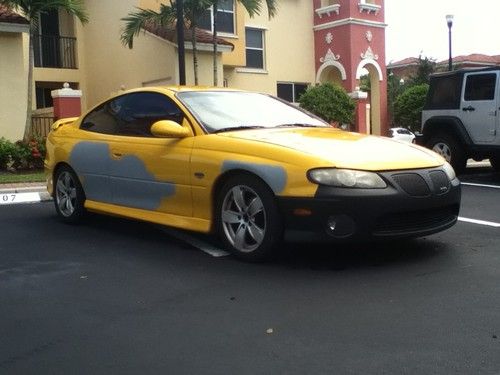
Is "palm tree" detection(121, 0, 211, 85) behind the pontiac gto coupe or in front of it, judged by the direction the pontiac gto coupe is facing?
behind

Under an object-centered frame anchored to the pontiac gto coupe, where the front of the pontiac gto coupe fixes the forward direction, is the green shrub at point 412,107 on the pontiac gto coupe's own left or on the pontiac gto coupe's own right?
on the pontiac gto coupe's own left

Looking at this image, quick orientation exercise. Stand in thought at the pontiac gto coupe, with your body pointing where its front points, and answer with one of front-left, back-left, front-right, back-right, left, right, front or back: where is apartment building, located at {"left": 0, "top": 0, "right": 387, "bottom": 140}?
back-left

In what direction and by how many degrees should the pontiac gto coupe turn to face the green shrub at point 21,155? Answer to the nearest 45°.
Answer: approximately 180°

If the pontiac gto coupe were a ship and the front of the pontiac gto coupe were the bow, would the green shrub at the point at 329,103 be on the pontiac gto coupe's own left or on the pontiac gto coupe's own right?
on the pontiac gto coupe's own left

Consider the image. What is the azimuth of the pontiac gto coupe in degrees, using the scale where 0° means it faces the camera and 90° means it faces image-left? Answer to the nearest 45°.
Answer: approximately 315°
